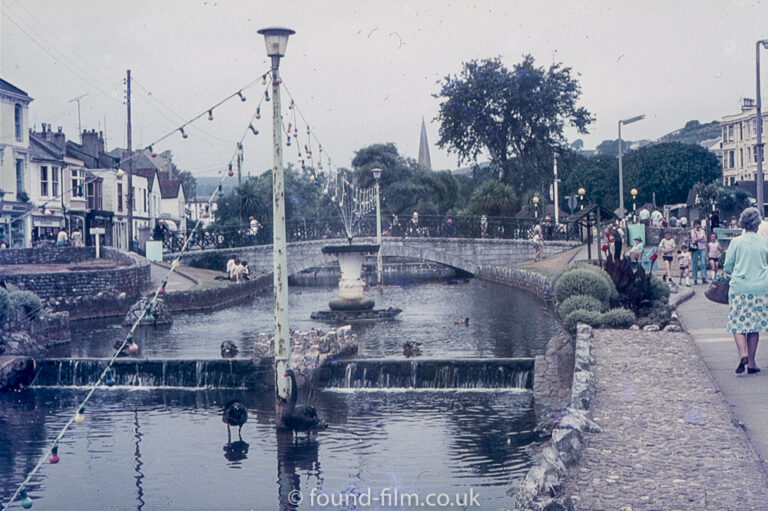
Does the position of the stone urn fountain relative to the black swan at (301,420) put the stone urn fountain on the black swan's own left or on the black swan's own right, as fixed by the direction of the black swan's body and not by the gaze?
on the black swan's own right

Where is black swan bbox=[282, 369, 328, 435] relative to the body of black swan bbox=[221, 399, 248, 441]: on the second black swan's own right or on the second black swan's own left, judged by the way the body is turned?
on the second black swan's own right

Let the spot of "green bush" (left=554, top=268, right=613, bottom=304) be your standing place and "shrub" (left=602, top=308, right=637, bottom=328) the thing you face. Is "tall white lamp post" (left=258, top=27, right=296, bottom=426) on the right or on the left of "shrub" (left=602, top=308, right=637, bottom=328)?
right

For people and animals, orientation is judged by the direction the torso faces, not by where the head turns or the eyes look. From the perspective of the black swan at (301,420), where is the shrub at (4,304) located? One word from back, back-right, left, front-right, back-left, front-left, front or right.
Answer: front-right

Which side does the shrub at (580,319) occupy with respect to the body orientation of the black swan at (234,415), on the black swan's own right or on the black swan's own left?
on the black swan's own right

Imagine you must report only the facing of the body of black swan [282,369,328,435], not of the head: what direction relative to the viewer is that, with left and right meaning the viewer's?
facing to the left of the viewer

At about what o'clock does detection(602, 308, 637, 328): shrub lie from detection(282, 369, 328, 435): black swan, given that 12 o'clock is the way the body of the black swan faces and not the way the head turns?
The shrub is roughly at 5 o'clock from the black swan.

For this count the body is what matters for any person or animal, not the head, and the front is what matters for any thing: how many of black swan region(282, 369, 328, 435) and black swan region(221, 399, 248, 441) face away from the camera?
1

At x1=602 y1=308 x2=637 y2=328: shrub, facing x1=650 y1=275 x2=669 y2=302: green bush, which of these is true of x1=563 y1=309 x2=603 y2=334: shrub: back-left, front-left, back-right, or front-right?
back-left

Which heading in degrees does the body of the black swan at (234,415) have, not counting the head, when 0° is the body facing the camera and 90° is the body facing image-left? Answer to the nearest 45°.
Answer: approximately 180°

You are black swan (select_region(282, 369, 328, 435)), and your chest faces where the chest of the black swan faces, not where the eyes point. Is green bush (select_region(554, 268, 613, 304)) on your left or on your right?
on your right

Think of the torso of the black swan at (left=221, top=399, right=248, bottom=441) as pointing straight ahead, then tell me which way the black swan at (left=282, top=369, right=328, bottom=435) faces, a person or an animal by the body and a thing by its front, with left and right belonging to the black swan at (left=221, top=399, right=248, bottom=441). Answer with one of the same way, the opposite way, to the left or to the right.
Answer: to the left

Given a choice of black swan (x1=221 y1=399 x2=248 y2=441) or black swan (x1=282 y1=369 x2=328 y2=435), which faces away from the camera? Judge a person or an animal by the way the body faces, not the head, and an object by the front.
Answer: black swan (x1=221 y1=399 x2=248 y2=441)

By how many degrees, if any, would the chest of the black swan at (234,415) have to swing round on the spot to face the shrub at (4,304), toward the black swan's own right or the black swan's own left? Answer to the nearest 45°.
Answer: approximately 45° to the black swan's own left
